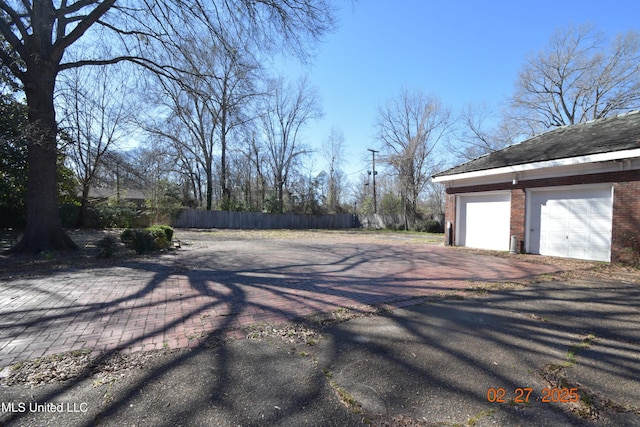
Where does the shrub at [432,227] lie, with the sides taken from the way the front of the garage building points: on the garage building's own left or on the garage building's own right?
on the garage building's own right

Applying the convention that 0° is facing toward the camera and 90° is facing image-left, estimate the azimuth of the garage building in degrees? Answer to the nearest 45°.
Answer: approximately 45°

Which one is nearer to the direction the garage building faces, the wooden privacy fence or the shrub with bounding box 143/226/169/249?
the shrub

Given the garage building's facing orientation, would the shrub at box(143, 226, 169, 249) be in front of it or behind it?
in front

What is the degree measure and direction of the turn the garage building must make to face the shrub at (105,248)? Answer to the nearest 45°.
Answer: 0° — it already faces it

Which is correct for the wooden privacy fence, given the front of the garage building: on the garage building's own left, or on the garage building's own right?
on the garage building's own right
